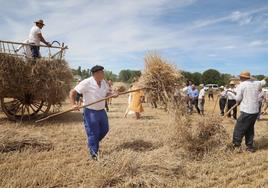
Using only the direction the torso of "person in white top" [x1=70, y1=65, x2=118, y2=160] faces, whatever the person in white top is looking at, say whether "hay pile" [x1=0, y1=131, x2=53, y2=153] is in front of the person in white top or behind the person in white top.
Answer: behind

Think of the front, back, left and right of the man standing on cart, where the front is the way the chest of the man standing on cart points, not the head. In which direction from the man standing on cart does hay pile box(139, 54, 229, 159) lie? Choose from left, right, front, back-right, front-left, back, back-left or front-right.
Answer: front-right

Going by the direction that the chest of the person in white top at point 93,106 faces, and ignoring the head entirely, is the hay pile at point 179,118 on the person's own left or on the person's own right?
on the person's own left

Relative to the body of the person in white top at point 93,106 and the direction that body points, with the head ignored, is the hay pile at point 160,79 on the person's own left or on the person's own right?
on the person's own left

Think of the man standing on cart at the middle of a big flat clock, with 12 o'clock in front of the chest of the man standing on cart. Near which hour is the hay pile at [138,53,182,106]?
The hay pile is roughly at 2 o'clock from the man standing on cart.

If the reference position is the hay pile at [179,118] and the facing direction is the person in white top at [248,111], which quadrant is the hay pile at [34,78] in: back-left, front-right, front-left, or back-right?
back-left

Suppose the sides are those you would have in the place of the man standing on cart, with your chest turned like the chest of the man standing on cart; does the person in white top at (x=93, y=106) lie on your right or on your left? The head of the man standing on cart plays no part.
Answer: on your right

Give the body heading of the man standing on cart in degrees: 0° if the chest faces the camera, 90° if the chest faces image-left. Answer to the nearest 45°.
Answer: approximately 270°
